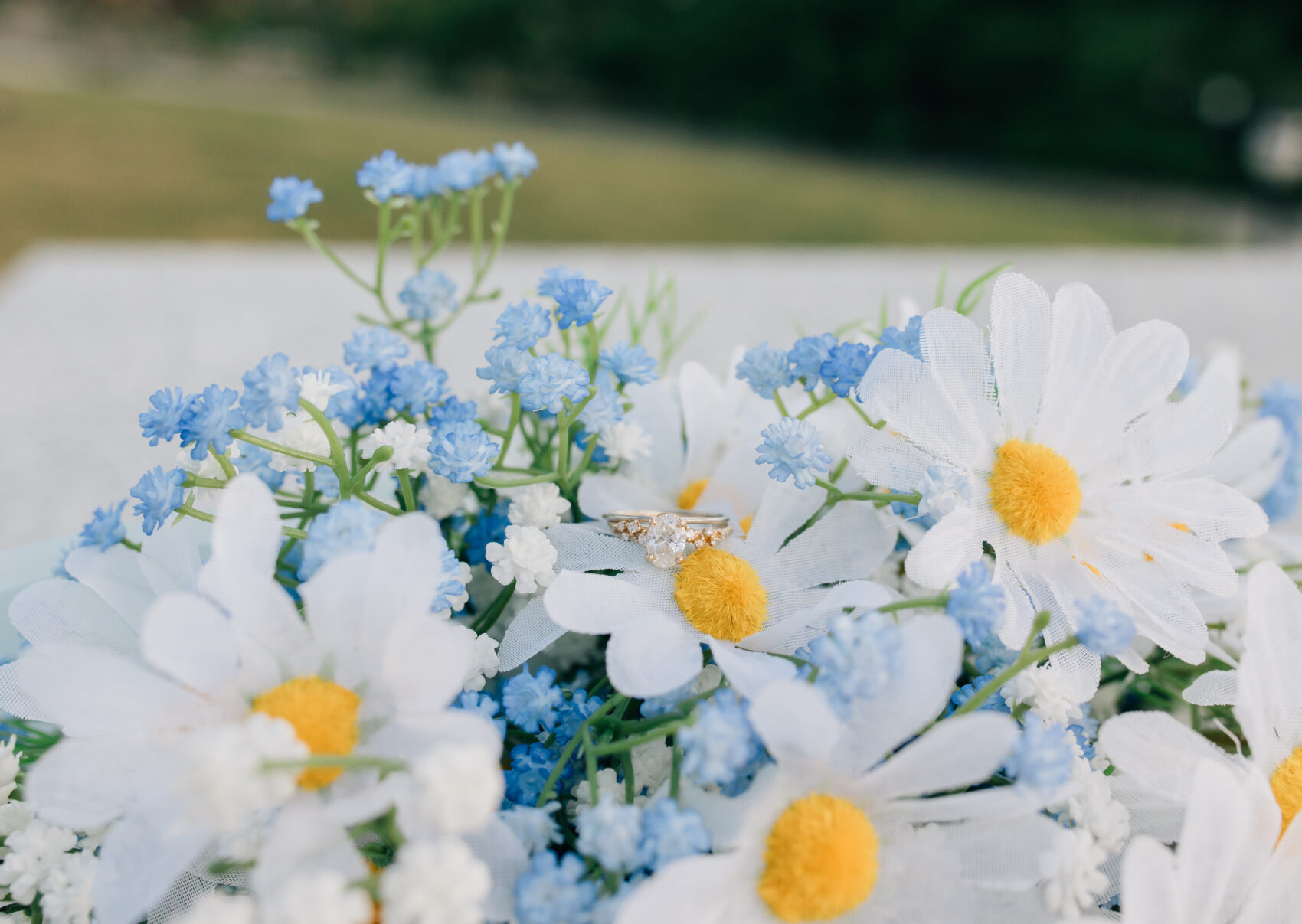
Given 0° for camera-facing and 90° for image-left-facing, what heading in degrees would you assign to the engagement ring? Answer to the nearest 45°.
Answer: approximately 0°
